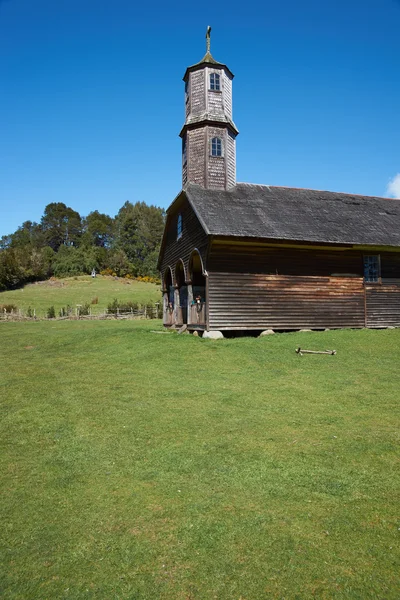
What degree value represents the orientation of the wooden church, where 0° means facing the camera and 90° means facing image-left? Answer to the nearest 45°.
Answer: approximately 45°

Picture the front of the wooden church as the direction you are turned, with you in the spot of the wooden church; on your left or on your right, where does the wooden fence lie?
on your right
